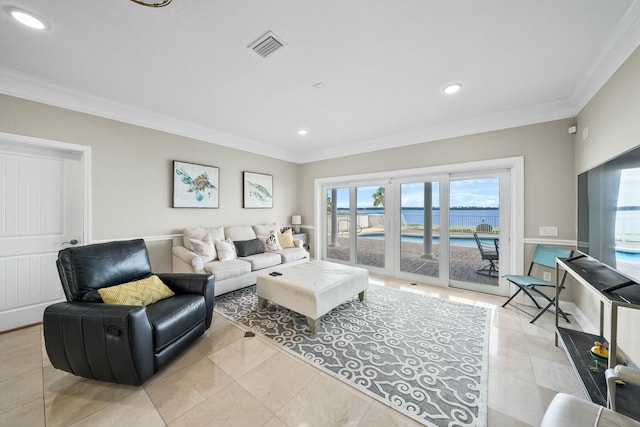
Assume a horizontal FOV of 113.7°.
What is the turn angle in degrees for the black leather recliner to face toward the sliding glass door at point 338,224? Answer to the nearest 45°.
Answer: approximately 45° to its left

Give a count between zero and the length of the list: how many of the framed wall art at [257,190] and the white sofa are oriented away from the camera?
0

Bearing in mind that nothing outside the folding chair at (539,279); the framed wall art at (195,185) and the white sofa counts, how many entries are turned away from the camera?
0

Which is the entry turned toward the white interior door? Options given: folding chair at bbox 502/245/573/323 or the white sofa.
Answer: the folding chair

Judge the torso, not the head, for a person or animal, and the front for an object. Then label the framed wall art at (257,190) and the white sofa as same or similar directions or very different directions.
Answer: same or similar directions

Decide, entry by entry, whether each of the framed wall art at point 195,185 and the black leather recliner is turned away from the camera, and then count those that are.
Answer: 0

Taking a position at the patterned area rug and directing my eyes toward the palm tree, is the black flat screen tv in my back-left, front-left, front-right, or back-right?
back-right

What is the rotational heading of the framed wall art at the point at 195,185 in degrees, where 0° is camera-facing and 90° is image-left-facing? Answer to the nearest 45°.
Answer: approximately 315°

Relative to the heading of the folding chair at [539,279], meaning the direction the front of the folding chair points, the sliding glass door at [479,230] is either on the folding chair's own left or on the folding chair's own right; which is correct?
on the folding chair's own right

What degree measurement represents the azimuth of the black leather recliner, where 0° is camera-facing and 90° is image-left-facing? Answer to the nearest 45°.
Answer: approximately 315°

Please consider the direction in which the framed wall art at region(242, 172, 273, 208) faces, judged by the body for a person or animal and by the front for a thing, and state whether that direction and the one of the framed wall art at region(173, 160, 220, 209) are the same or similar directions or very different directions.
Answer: same or similar directions

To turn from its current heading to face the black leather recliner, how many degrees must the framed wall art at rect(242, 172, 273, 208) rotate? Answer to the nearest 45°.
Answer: approximately 45° to its right

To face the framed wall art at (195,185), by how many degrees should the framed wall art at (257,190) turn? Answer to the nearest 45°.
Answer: approximately 90° to its right

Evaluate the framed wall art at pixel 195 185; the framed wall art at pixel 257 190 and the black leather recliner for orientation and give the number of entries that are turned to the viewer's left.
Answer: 0

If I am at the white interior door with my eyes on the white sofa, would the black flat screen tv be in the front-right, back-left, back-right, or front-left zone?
front-right

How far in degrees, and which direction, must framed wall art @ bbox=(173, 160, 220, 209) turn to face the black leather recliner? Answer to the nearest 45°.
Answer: approximately 45° to its right

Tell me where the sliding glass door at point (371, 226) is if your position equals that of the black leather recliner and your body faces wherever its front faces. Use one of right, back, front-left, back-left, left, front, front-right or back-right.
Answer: front-left

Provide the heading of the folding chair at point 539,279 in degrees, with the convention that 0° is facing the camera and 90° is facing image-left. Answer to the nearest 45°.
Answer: approximately 45°
